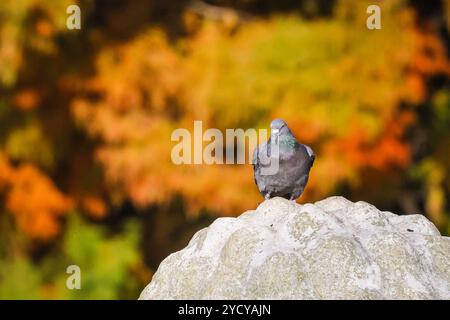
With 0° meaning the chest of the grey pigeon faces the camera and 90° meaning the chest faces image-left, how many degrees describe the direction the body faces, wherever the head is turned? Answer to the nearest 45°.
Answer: approximately 0°
